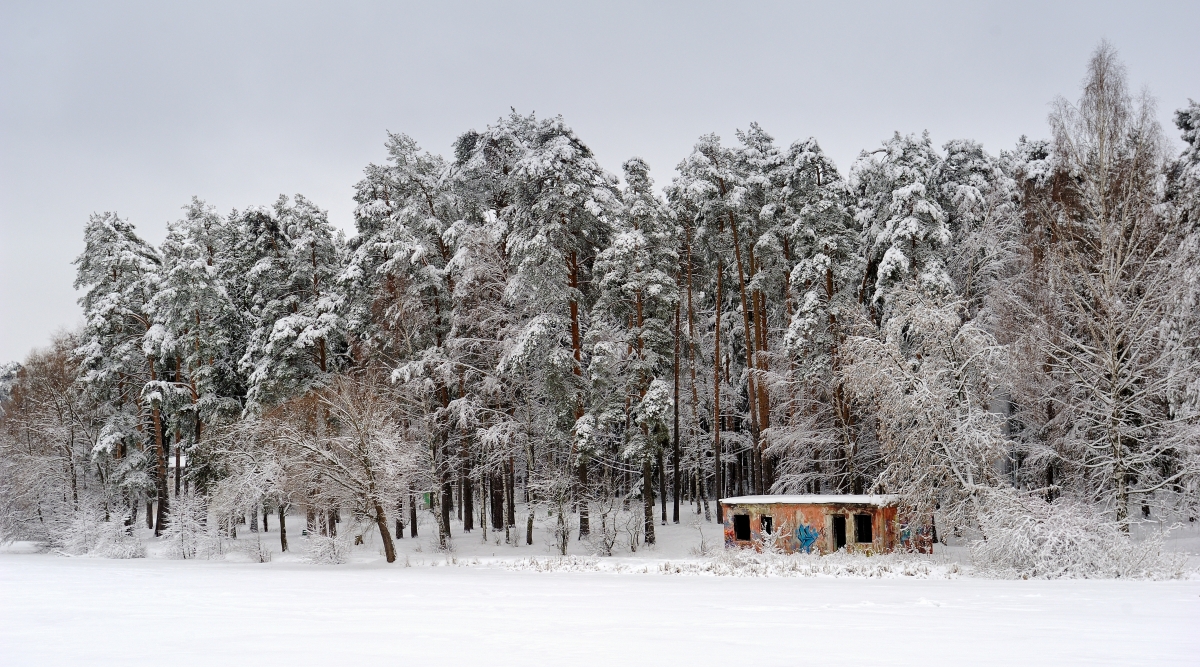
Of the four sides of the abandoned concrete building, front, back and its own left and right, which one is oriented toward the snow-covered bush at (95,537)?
right

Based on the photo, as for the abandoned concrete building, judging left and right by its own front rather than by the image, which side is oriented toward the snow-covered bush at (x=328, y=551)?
right

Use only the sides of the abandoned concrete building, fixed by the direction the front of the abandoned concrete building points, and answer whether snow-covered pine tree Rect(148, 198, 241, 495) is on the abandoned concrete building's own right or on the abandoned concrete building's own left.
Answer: on the abandoned concrete building's own right

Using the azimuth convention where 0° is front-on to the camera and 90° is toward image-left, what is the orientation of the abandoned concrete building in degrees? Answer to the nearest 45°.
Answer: approximately 0°

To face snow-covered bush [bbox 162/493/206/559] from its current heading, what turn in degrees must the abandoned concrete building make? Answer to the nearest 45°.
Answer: approximately 90° to its right

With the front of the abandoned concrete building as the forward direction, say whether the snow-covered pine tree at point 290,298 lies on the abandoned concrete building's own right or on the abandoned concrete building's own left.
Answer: on the abandoned concrete building's own right

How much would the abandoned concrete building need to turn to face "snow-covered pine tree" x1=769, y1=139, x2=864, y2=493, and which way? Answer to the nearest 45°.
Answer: approximately 180°
